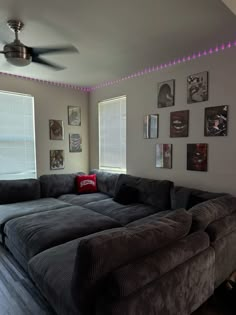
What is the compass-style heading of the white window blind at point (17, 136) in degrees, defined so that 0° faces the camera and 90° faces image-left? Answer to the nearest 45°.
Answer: approximately 315°

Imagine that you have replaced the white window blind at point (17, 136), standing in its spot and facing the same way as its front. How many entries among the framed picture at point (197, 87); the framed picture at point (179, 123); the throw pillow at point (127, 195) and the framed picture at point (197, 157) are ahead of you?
4

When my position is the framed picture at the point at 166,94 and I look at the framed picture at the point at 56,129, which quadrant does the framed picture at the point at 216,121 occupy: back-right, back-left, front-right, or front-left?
back-left

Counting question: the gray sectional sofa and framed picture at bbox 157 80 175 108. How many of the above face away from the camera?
0

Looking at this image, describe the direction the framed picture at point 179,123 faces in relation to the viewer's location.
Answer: facing the viewer and to the left of the viewer

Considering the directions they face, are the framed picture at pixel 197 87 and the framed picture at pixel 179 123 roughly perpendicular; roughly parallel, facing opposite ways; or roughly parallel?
roughly parallel

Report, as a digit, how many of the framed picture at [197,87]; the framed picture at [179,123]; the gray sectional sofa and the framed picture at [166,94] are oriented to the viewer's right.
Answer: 0

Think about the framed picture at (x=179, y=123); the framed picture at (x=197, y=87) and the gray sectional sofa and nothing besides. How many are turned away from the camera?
0

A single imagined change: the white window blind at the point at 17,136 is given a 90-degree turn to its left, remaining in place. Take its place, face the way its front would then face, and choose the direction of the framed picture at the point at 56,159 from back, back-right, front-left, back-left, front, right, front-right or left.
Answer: front-right

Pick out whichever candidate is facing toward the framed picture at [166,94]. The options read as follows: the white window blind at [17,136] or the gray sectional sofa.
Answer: the white window blind

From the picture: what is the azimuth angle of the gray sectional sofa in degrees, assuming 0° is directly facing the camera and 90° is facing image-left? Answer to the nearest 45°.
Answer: approximately 45°

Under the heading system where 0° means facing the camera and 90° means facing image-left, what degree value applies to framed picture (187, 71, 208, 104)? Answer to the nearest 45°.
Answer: approximately 45°
